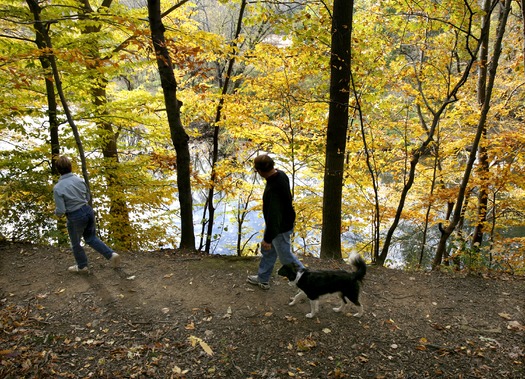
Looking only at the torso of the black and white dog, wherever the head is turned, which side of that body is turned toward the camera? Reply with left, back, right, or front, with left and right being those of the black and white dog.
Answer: left

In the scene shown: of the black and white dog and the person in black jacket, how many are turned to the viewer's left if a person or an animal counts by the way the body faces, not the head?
2

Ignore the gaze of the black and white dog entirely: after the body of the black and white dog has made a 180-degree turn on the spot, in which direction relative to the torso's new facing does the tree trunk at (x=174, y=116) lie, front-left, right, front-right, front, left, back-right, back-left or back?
back-left

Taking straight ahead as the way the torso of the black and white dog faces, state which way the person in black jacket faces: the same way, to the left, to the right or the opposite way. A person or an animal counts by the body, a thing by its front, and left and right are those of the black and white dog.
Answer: the same way

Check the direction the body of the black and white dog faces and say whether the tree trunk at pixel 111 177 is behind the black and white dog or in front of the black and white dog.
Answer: in front

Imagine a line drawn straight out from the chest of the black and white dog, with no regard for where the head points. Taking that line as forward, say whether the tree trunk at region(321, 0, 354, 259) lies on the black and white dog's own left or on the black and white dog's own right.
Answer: on the black and white dog's own right

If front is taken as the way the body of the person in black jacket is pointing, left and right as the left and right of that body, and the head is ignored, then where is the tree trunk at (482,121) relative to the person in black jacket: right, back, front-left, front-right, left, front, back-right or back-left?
back-right

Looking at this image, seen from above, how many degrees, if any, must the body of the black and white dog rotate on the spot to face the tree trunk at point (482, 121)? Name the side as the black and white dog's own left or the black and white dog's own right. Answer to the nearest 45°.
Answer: approximately 135° to the black and white dog's own right

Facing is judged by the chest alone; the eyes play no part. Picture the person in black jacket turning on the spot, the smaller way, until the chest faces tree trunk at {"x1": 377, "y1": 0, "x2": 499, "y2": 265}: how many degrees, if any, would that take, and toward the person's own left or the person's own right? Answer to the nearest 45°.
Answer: approximately 135° to the person's own right

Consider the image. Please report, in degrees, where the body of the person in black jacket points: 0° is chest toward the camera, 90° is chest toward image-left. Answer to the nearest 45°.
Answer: approximately 90°
